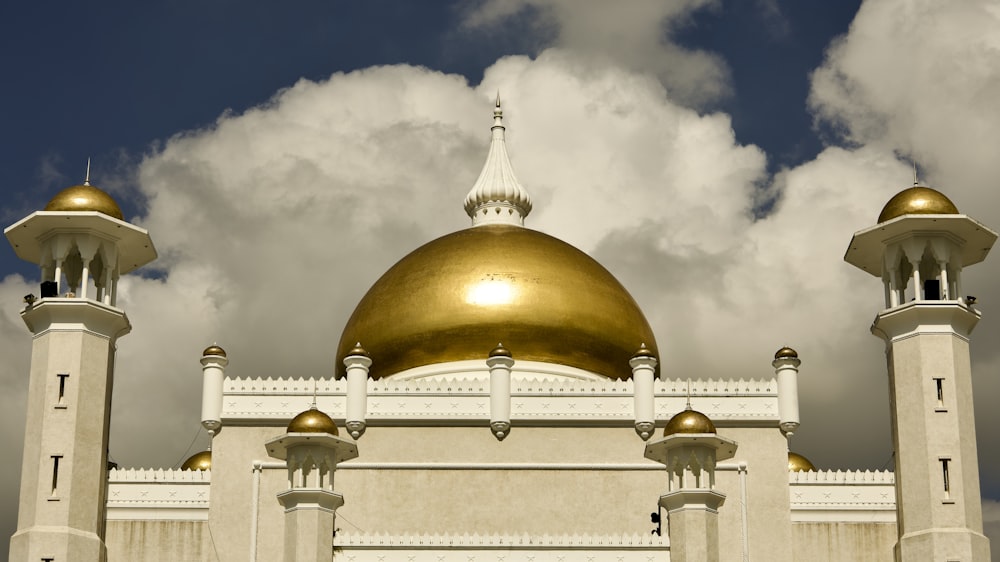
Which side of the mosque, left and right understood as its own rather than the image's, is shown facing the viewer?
front
